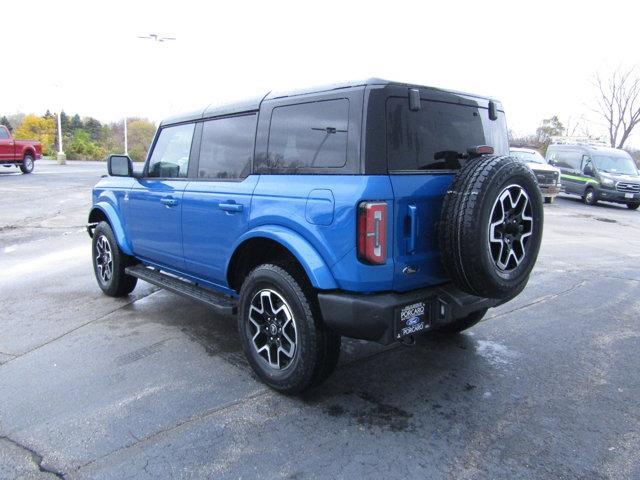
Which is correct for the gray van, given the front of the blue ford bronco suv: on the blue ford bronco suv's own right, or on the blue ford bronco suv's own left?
on the blue ford bronco suv's own right

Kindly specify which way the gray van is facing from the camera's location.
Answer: facing the viewer and to the right of the viewer

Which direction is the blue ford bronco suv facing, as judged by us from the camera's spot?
facing away from the viewer and to the left of the viewer

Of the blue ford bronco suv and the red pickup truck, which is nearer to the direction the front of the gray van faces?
the blue ford bronco suv

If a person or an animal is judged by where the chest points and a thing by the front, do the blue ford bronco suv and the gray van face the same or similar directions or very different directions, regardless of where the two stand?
very different directions

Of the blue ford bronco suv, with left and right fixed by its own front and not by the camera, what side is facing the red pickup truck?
front

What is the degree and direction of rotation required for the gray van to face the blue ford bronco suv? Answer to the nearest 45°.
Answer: approximately 45° to its right

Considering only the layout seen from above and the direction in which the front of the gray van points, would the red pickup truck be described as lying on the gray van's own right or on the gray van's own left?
on the gray van's own right
